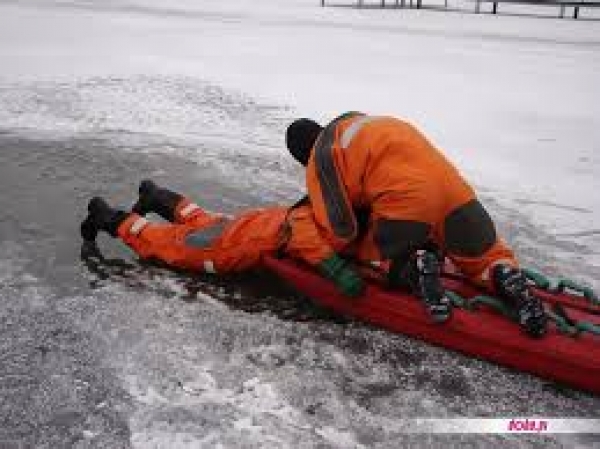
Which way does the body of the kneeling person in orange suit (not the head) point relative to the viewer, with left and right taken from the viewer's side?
facing away from the viewer and to the left of the viewer
